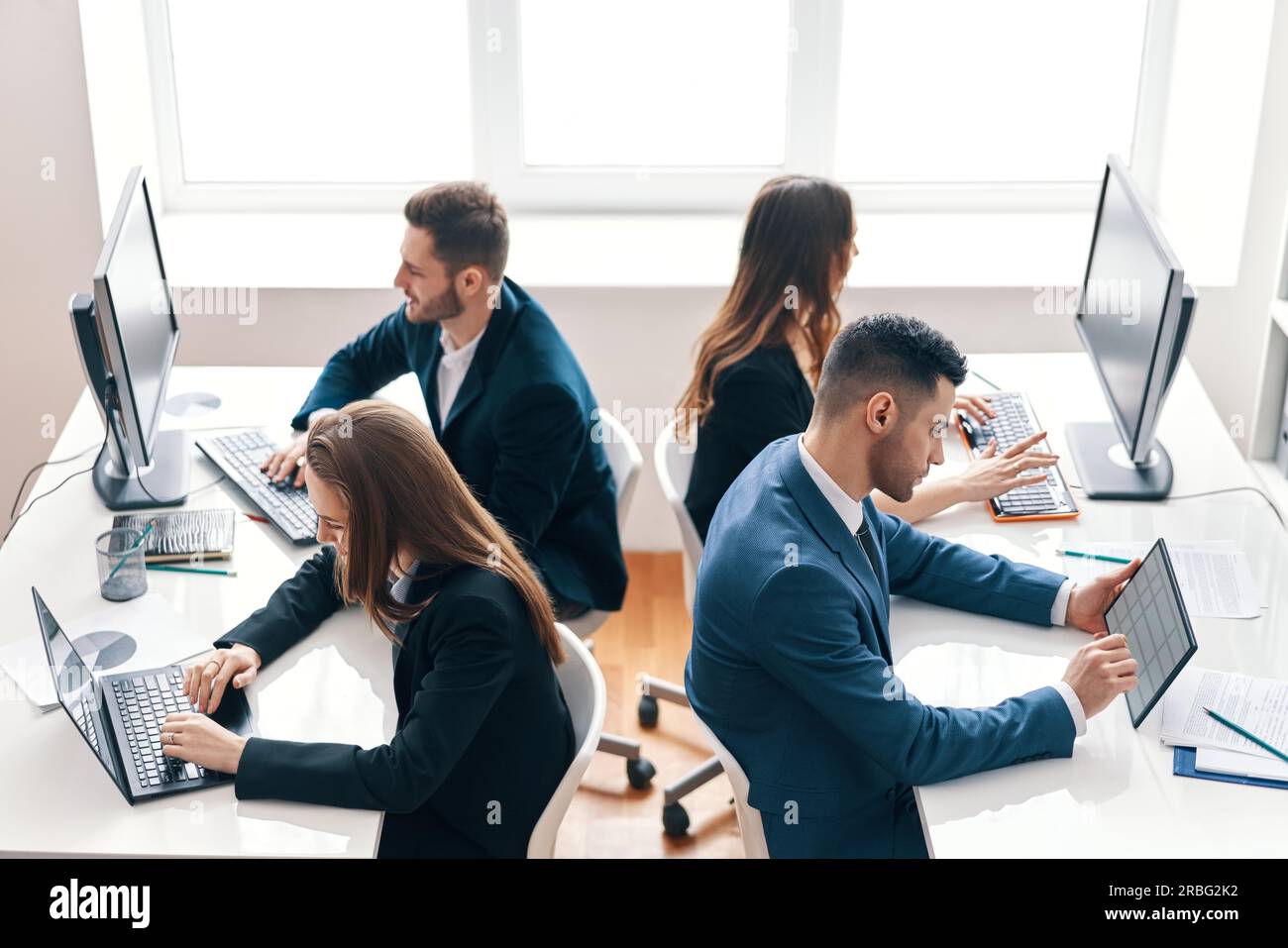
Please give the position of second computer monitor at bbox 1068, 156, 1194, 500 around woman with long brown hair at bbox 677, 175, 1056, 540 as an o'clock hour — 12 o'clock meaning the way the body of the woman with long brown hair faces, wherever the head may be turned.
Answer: The second computer monitor is roughly at 12 o'clock from the woman with long brown hair.

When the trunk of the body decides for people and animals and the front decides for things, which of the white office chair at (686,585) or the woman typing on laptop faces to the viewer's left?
the woman typing on laptop

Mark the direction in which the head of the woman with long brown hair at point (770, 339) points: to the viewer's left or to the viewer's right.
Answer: to the viewer's right

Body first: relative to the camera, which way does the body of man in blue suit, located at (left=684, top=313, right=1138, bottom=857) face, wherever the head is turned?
to the viewer's right

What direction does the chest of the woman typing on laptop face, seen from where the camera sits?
to the viewer's left

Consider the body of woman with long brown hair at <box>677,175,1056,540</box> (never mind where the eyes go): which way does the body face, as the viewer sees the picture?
to the viewer's right

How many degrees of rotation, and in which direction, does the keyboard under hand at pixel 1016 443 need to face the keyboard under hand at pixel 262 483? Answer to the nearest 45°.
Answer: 0° — it already faces it

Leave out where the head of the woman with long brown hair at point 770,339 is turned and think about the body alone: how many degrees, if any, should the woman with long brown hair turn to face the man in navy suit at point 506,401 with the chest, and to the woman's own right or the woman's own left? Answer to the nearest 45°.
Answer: approximately 180°

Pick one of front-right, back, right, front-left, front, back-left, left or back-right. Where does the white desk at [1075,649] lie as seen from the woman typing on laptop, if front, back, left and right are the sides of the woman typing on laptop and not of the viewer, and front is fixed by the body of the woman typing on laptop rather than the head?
back

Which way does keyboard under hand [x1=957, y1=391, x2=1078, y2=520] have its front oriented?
to the viewer's left

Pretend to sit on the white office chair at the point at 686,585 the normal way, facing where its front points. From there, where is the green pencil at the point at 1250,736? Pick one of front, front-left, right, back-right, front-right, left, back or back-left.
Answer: front-right

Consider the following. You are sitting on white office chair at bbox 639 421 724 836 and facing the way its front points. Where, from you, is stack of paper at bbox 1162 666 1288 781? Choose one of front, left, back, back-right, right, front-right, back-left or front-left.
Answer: front-right

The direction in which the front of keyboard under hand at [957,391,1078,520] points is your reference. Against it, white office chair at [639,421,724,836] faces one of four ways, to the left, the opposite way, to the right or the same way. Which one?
the opposite way

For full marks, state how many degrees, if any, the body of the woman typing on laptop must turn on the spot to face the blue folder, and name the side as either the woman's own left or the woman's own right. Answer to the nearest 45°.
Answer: approximately 180°

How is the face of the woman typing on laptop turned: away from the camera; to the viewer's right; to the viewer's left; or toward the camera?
to the viewer's left

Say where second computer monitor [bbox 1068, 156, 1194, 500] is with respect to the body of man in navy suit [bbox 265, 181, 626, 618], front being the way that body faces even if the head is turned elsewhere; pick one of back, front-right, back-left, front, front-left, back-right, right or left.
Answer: back-left

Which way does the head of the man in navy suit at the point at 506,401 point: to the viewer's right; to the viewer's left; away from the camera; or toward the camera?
to the viewer's left

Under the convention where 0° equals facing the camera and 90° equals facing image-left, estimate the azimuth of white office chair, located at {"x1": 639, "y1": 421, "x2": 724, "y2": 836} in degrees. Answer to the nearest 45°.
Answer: approximately 270°
